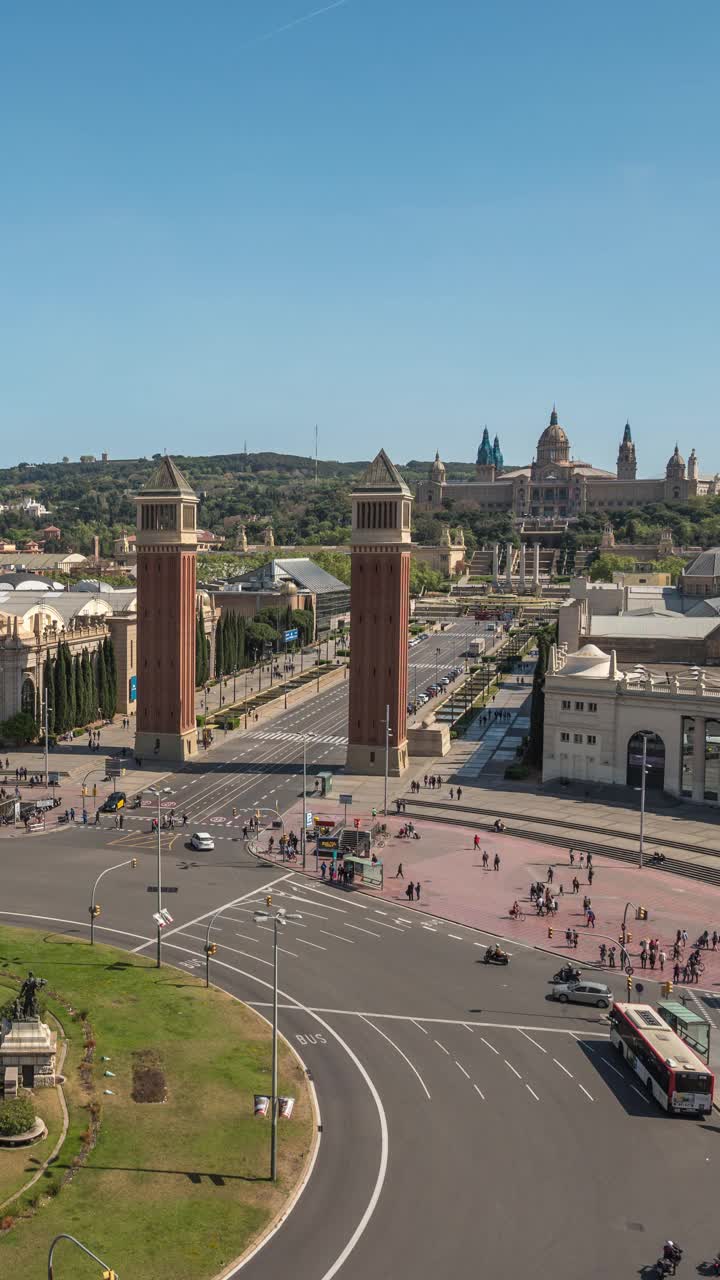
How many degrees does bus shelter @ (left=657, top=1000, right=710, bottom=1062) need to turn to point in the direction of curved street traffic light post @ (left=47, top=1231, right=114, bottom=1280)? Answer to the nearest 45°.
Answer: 0° — it already faces it

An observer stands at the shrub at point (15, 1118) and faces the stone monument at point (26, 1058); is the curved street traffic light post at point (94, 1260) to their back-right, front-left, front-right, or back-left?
back-right

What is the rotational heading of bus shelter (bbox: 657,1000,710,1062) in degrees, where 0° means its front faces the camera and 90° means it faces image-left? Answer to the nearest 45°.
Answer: approximately 45°

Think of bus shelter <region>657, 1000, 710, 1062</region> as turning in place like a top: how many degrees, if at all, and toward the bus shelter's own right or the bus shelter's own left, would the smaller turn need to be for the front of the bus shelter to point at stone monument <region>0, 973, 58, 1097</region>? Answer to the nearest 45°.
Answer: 0° — it already faces it

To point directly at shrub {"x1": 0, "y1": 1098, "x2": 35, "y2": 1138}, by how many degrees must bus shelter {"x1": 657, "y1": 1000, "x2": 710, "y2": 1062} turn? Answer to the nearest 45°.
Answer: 0° — it already faces it
